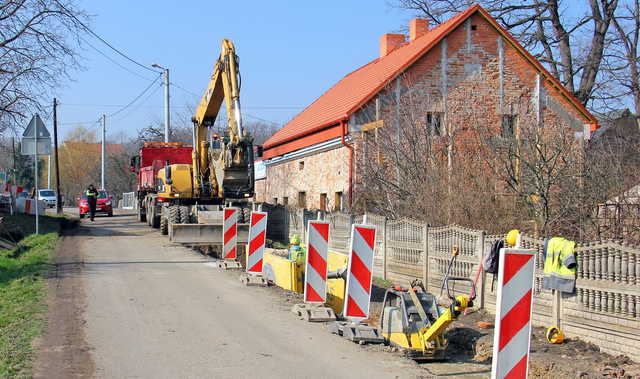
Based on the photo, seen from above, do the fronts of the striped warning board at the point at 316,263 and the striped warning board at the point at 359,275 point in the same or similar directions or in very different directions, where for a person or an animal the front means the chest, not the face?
same or similar directions

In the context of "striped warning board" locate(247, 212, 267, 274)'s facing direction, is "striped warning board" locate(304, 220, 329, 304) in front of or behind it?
in front

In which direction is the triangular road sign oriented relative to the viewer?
away from the camera

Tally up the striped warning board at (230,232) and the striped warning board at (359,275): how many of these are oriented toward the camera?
2

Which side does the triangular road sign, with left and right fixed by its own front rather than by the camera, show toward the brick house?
right

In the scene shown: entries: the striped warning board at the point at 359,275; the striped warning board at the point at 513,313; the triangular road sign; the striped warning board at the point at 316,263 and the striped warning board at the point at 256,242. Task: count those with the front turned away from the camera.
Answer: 1

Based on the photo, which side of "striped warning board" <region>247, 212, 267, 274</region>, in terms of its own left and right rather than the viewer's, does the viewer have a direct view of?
front

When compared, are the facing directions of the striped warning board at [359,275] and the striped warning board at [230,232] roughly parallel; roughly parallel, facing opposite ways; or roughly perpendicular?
roughly parallel

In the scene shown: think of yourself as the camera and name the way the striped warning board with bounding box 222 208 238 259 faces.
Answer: facing the viewer

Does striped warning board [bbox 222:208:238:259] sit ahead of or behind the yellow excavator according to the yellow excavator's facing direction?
ahead

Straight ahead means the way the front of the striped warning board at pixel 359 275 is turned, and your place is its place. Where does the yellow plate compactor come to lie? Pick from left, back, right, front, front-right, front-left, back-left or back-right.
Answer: front-left

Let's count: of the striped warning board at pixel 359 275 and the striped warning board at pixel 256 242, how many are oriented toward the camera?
2

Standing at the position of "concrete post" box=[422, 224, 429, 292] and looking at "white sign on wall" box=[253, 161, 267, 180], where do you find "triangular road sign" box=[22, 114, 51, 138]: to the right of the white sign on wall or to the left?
left

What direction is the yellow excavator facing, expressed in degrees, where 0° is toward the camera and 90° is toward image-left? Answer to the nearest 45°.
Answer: approximately 315°

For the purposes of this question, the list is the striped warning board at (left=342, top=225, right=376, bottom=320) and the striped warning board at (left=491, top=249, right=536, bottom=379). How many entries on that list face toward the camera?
2
